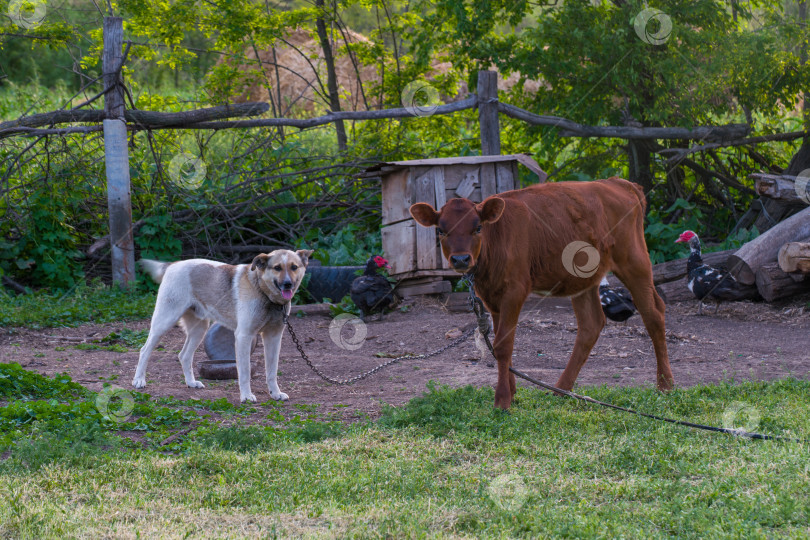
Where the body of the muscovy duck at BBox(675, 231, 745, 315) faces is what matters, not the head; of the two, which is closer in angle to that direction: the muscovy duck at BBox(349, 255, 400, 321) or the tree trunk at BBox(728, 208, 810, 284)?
the muscovy duck

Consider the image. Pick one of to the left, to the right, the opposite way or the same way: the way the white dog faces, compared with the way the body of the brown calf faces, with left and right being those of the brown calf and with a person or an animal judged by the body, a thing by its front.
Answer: to the left

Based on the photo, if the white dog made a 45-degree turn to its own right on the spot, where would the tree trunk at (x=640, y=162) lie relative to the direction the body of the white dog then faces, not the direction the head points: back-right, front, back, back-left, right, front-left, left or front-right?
back-left

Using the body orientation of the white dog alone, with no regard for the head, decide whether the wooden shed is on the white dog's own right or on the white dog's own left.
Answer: on the white dog's own left

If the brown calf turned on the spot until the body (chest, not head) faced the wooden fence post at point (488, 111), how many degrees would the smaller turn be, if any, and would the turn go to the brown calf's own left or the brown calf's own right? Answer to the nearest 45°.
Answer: approximately 135° to the brown calf's own right

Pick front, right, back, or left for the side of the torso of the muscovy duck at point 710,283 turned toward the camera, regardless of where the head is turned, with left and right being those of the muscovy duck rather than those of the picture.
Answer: left

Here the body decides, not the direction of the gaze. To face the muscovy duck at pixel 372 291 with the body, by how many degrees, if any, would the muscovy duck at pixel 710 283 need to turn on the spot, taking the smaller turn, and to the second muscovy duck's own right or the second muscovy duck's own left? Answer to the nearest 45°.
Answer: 0° — it already faces it

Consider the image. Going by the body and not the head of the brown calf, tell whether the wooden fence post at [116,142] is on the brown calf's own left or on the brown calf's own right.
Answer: on the brown calf's own right

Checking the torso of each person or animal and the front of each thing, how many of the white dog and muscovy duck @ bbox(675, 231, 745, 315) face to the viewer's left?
1

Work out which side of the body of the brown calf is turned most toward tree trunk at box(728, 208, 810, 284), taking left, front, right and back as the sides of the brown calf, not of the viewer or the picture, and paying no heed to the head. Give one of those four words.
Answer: back

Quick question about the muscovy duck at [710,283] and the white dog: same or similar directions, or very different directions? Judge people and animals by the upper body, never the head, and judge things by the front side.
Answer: very different directions
